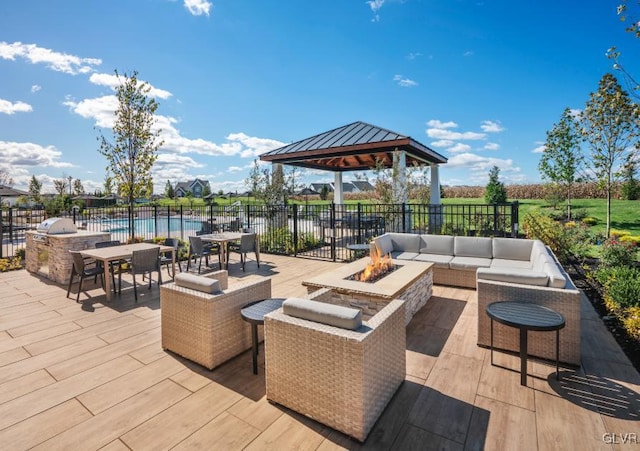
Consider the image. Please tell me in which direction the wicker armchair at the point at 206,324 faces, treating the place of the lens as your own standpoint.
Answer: facing away from the viewer and to the right of the viewer

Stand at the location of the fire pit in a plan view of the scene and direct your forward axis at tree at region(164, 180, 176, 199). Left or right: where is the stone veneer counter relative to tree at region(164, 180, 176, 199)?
left

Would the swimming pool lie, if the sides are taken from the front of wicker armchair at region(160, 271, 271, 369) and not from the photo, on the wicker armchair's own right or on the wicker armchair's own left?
on the wicker armchair's own left

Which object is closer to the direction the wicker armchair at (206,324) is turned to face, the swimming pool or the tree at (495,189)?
the tree

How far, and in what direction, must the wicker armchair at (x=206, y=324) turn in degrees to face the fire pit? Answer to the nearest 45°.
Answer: approximately 45° to its right

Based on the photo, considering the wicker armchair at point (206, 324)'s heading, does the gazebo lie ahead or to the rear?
ahead

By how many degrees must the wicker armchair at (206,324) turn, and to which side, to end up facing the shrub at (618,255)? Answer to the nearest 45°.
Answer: approximately 45° to its right

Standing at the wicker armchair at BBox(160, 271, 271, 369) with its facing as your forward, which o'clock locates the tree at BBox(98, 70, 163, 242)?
The tree is roughly at 10 o'clock from the wicker armchair.

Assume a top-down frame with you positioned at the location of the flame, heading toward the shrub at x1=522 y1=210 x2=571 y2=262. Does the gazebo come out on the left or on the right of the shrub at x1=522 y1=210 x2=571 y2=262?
left
